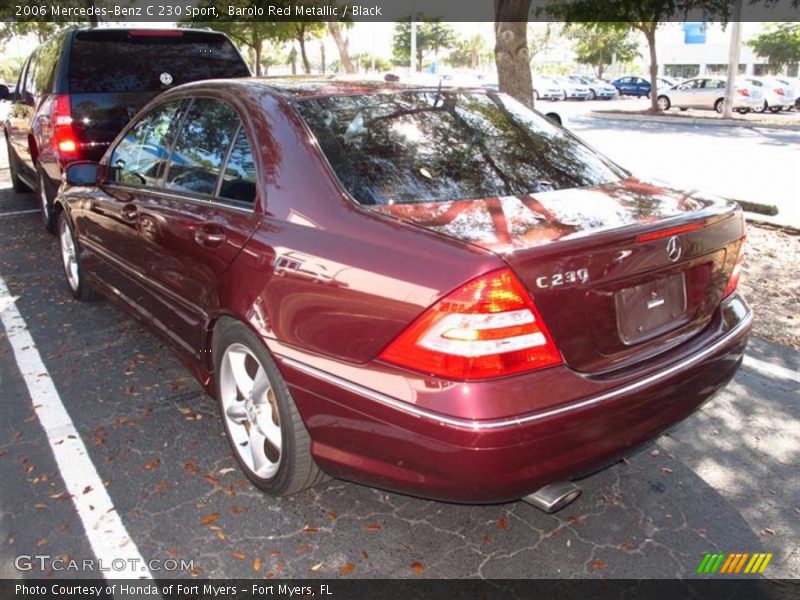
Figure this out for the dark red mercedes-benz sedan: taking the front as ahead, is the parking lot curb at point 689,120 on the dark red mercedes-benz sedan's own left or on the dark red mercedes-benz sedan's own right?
on the dark red mercedes-benz sedan's own right

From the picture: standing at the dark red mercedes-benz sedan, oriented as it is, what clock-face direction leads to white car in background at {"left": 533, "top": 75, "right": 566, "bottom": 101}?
The white car in background is roughly at 2 o'clock from the dark red mercedes-benz sedan.

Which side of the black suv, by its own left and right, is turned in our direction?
back

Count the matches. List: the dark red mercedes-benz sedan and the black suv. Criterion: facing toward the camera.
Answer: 0

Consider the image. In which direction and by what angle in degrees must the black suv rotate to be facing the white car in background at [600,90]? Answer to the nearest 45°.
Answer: approximately 45° to its right

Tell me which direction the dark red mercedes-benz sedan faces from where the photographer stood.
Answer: facing away from the viewer and to the left of the viewer
